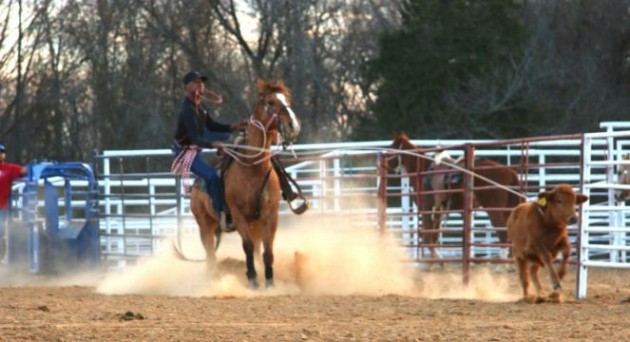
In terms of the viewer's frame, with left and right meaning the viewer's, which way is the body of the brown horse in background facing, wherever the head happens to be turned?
facing to the left of the viewer

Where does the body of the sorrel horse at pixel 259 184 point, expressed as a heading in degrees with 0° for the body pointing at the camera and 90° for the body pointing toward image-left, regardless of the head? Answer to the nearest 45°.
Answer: approximately 315°

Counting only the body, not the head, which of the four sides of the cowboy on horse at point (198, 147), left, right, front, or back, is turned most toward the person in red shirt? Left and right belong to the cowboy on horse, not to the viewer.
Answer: back

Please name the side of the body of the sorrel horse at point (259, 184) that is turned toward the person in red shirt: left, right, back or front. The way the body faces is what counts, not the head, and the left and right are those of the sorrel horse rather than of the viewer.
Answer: back

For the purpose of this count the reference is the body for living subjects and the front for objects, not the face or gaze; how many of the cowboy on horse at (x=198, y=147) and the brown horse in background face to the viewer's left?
1

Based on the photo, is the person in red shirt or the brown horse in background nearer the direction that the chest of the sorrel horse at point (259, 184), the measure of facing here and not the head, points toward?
the brown horse in background

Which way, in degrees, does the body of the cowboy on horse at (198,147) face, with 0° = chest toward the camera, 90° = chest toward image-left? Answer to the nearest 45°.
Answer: approximately 315°

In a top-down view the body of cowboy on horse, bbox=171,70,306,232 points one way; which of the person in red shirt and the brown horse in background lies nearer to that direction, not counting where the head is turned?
the brown horse in background
